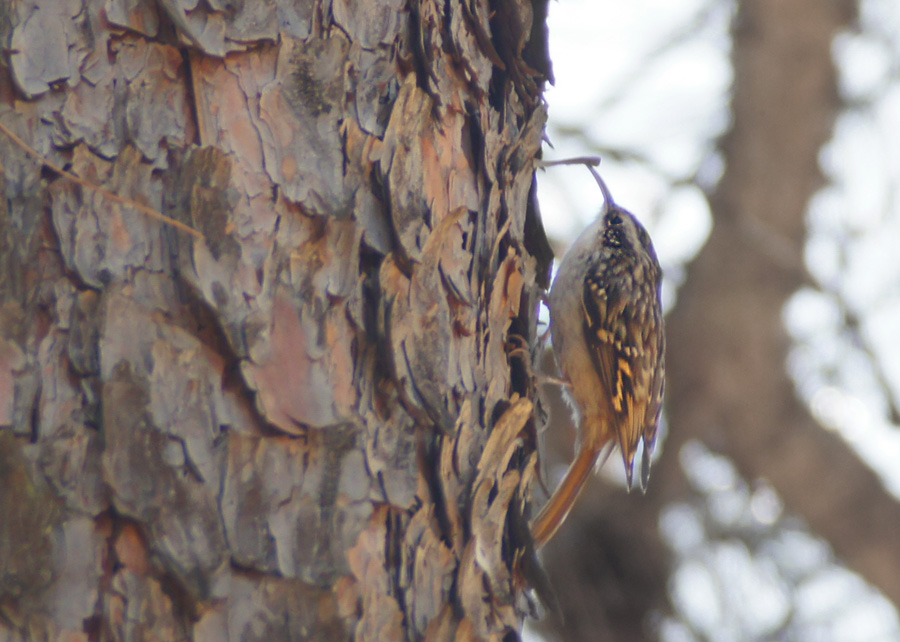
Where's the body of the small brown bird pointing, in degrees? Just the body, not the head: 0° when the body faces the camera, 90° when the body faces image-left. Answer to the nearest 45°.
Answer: approximately 90°

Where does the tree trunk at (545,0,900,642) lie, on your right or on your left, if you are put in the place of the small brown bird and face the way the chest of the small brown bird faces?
on your right
